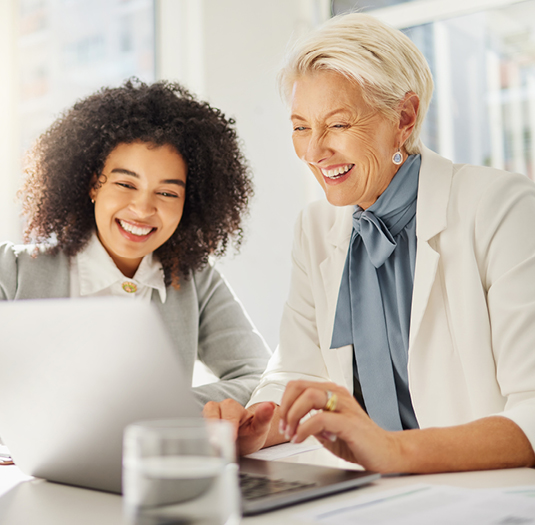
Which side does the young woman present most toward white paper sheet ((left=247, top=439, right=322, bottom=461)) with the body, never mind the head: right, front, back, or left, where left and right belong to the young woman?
front

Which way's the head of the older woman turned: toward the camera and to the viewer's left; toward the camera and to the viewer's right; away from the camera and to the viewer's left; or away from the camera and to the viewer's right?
toward the camera and to the viewer's left

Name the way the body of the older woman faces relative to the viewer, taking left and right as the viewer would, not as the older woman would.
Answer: facing the viewer and to the left of the viewer

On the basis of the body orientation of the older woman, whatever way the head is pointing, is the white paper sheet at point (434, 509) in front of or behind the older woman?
in front

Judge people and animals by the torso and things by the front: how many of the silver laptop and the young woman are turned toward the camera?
1

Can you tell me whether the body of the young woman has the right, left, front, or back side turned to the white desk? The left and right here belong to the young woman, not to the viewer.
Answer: front

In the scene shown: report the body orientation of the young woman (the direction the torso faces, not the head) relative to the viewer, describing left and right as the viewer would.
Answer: facing the viewer

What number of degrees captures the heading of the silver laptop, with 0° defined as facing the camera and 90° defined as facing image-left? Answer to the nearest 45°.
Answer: approximately 225°

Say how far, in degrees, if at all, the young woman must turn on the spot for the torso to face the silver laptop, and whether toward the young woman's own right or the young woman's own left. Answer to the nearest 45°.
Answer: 0° — they already face it

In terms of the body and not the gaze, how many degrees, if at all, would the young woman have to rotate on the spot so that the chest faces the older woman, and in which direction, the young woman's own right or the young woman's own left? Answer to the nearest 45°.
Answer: approximately 45° to the young woman's own left
